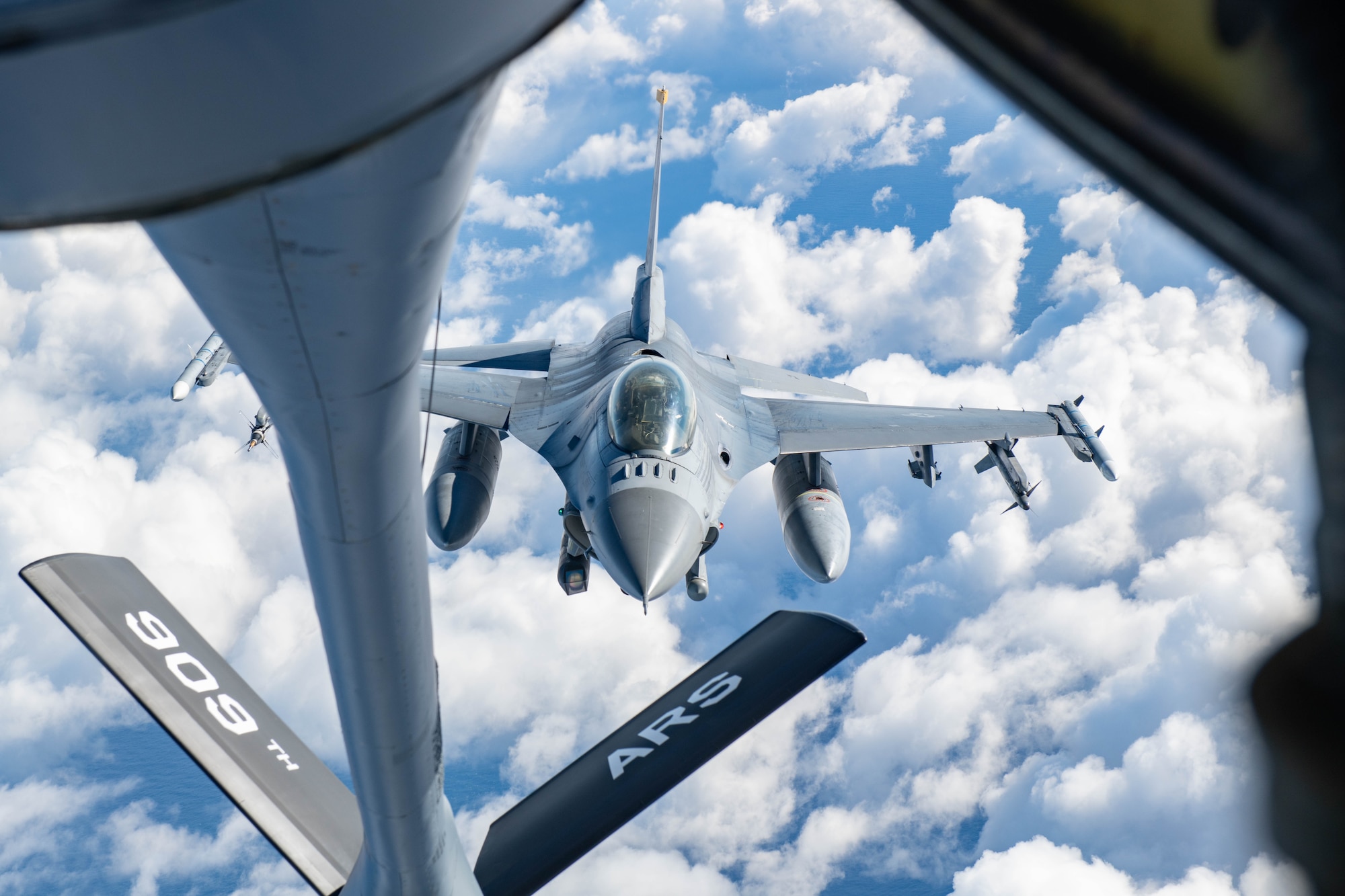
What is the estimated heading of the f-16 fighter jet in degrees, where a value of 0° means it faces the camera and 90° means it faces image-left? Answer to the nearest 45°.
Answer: approximately 0°
